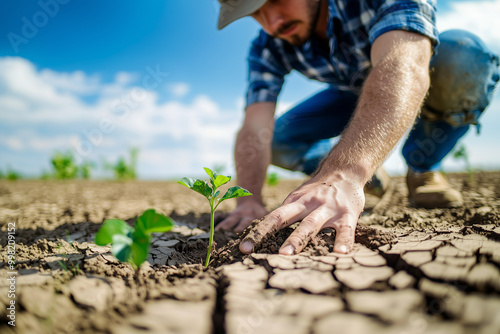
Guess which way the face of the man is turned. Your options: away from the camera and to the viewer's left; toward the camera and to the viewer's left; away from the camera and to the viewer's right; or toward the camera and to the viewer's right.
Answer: toward the camera and to the viewer's left
